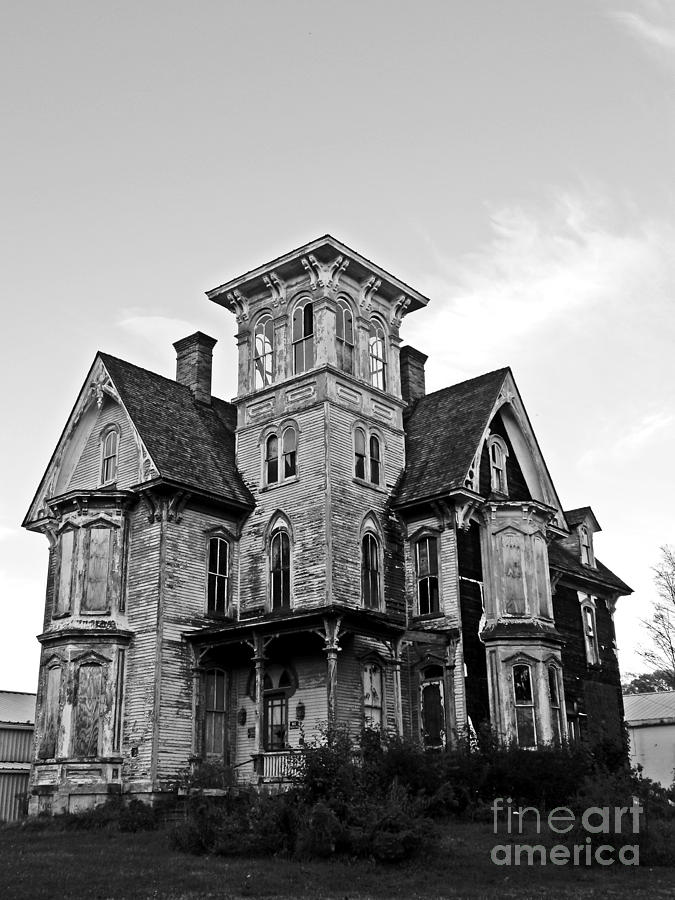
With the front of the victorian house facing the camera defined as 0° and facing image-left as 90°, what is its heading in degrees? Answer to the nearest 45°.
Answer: approximately 45°
